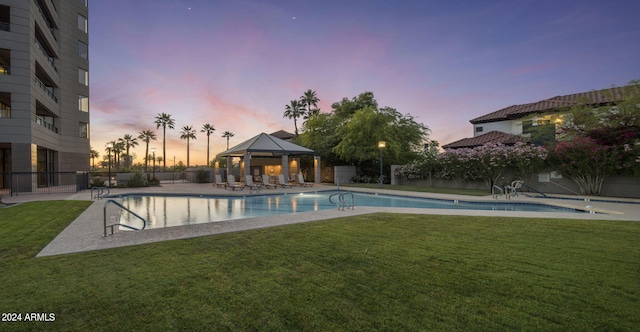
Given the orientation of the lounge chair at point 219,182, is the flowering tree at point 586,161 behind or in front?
in front

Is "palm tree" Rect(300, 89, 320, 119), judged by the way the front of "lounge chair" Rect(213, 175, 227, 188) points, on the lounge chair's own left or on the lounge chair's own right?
on the lounge chair's own left

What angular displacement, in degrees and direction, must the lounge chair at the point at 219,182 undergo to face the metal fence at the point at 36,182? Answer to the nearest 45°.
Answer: approximately 135° to its right

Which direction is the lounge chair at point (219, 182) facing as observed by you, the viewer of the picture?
facing the viewer and to the right of the viewer

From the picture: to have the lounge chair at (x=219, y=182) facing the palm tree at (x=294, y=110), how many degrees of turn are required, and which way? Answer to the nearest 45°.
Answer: approximately 90° to its left

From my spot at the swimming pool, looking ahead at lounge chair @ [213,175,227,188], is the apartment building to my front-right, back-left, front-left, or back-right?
front-left

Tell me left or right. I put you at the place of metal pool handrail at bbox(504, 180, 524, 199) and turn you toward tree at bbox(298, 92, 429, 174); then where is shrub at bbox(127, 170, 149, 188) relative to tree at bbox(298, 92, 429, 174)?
left
